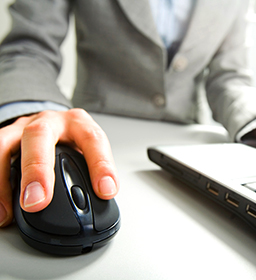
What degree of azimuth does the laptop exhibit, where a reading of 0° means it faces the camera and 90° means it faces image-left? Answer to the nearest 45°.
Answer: approximately 135°
